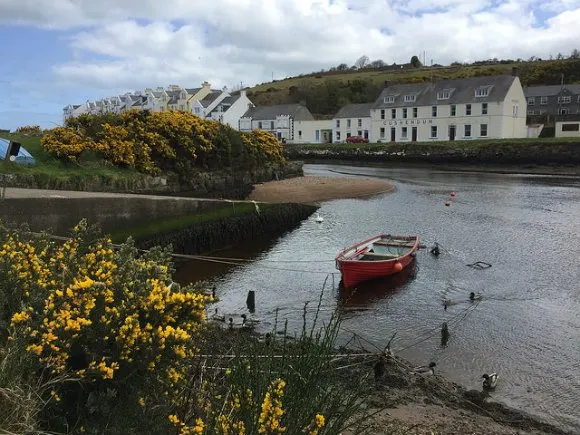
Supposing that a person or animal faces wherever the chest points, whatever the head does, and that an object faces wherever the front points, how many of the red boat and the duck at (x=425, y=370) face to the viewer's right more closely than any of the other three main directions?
1

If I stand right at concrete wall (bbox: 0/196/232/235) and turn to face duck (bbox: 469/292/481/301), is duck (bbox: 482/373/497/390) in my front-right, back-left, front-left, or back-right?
front-right

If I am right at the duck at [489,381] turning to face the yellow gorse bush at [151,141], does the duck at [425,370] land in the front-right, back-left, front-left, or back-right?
front-left
